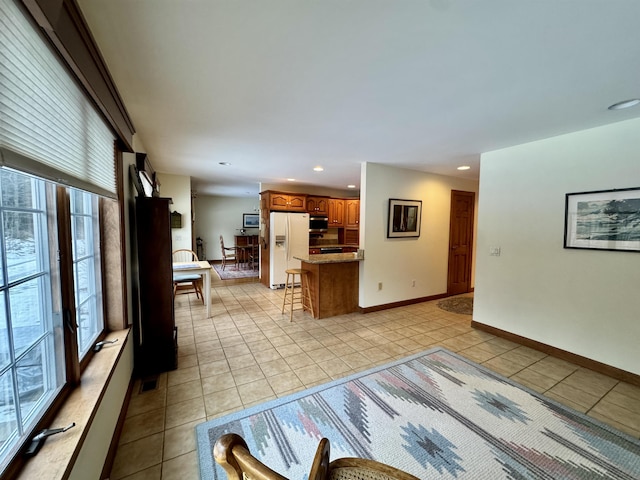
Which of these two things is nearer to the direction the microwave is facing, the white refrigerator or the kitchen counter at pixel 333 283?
the kitchen counter

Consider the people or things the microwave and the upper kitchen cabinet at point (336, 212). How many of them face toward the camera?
2

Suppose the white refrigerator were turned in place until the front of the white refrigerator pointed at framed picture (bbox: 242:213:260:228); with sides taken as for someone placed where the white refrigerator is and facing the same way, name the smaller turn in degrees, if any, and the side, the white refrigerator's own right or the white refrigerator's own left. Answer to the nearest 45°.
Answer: approximately 180°

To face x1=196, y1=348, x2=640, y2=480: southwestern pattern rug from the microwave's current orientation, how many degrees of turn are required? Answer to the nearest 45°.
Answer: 0° — it already faces it

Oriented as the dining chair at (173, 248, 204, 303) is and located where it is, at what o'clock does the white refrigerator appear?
The white refrigerator is roughly at 9 o'clock from the dining chair.

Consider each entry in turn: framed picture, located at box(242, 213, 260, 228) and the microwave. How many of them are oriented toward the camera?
2

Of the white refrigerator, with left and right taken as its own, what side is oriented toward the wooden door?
left
